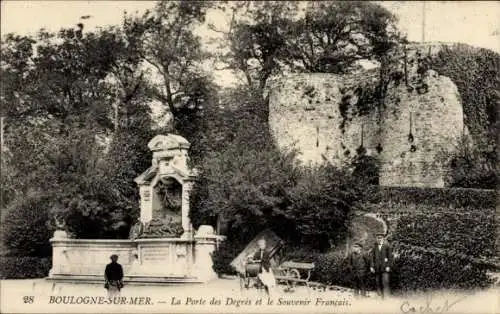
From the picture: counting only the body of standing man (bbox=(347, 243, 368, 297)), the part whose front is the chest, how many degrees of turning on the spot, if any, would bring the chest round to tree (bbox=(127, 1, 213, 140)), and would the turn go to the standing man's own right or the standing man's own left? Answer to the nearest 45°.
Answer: approximately 135° to the standing man's own right

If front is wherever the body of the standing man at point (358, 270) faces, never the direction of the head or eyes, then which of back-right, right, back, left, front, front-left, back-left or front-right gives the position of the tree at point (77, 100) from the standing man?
back-right

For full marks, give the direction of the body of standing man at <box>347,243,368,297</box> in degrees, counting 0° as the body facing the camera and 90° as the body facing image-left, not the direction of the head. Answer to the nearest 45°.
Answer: approximately 0°

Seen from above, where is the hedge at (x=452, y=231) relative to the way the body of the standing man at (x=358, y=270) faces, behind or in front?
behind

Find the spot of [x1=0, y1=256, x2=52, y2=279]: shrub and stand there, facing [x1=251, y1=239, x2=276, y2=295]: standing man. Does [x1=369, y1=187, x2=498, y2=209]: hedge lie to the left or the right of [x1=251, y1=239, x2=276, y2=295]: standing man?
left

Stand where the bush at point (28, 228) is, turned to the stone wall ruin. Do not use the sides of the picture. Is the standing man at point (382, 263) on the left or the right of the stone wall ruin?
right
